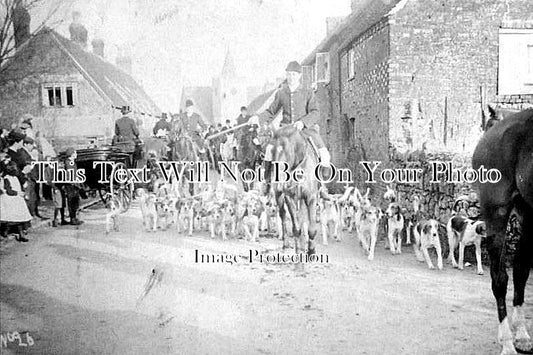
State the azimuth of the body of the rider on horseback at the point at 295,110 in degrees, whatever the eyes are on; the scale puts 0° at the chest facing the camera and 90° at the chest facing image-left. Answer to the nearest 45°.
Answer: approximately 0°

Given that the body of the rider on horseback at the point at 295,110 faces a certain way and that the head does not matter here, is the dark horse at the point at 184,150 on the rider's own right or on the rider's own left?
on the rider's own right

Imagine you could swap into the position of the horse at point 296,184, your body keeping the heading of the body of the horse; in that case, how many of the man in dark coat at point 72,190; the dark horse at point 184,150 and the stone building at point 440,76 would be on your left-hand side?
1

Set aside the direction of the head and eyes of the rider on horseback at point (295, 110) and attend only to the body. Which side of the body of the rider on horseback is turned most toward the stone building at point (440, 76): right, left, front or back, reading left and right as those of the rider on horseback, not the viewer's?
left

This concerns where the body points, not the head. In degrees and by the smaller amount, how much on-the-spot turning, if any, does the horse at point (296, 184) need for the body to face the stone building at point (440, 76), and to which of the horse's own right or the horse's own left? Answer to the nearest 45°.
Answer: approximately 90° to the horse's own left

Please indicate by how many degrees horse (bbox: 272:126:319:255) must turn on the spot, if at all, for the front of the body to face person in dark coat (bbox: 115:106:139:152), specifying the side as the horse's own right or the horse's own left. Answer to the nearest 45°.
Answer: approximately 90° to the horse's own right

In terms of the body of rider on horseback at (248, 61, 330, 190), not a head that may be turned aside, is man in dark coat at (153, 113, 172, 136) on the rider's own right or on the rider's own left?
on the rider's own right

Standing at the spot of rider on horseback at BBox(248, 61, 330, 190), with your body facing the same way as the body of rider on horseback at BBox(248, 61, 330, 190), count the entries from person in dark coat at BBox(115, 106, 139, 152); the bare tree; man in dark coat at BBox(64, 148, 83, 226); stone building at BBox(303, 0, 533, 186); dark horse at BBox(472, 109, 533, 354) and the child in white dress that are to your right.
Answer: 4

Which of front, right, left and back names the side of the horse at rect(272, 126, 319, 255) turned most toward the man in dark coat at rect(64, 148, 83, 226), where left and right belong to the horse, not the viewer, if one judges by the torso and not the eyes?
right

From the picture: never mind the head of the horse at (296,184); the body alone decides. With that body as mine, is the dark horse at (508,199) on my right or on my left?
on my left
